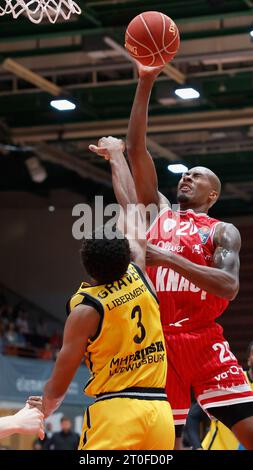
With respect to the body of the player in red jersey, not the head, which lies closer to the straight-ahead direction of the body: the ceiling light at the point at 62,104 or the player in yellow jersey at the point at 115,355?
the player in yellow jersey

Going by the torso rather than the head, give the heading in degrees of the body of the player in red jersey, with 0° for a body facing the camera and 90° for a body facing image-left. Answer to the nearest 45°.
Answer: approximately 45°

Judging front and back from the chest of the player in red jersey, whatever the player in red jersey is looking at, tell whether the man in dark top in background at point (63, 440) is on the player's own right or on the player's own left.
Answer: on the player's own right

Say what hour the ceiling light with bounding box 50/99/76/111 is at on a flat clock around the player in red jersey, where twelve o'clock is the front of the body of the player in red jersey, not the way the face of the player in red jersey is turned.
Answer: The ceiling light is roughly at 4 o'clock from the player in red jersey.

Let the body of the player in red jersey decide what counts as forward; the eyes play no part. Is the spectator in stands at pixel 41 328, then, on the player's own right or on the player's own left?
on the player's own right

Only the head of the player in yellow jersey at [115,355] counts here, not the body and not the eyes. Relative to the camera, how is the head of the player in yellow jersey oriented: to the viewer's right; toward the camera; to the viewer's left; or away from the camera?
away from the camera

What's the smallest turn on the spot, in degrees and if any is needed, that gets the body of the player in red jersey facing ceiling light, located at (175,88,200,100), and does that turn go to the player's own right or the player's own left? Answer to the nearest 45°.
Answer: approximately 135° to the player's own right

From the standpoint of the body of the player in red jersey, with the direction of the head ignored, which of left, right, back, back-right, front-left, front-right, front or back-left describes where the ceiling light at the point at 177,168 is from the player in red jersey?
back-right

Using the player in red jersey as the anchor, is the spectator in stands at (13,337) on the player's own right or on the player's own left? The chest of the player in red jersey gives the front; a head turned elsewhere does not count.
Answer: on the player's own right

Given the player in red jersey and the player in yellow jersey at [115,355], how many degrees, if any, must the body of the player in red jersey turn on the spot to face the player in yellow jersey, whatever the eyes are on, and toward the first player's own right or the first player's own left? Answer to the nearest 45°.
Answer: approximately 45° to the first player's own left

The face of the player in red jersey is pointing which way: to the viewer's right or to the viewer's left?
to the viewer's left
